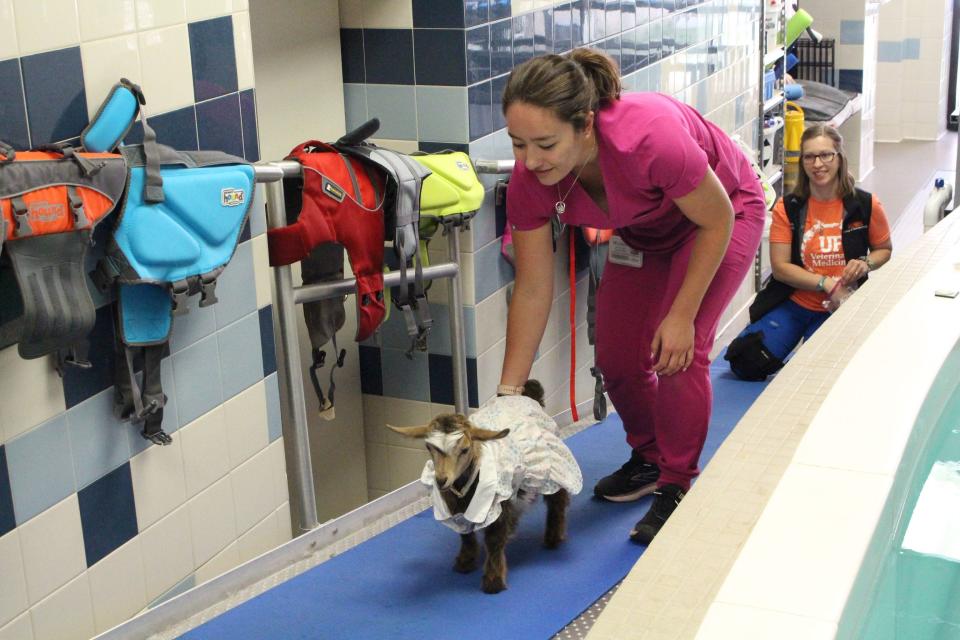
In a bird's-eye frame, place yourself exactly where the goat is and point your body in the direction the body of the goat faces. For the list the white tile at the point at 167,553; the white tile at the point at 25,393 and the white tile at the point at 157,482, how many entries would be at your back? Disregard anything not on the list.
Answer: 0

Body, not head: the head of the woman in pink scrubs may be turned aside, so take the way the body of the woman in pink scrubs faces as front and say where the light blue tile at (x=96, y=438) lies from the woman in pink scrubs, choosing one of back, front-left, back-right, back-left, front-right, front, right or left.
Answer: front

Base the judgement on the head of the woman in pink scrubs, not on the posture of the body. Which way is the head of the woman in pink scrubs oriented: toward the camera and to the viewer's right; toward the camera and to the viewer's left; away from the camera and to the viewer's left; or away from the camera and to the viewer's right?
toward the camera and to the viewer's left

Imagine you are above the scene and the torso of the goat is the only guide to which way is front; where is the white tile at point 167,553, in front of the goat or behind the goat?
in front

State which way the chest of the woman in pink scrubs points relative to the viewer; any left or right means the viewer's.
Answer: facing the viewer and to the left of the viewer

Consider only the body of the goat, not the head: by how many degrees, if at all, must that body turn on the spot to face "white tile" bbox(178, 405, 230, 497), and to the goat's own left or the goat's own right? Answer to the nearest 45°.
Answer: approximately 45° to the goat's own right

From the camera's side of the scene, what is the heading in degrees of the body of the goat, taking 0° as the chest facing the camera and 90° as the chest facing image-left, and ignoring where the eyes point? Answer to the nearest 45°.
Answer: approximately 45°

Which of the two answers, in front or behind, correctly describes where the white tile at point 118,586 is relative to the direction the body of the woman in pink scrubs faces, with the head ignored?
in front

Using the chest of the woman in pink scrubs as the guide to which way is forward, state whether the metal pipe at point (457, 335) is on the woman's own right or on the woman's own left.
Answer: on the woman's own right

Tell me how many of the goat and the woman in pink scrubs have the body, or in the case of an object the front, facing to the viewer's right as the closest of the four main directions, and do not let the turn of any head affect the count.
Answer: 0

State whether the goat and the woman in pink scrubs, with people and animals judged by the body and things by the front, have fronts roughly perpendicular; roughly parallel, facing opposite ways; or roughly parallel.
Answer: roughly parallel

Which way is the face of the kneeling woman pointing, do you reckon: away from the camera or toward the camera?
toward the camera

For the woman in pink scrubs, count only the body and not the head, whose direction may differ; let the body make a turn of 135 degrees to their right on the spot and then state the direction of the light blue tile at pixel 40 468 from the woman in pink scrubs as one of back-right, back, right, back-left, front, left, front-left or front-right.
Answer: back-left

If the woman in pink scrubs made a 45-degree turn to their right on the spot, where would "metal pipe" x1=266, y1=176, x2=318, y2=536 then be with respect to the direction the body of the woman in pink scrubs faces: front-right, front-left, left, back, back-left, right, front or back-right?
front
